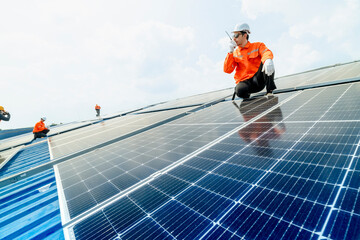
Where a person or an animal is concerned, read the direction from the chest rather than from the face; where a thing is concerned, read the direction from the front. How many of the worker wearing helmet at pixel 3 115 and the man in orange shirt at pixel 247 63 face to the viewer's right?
1

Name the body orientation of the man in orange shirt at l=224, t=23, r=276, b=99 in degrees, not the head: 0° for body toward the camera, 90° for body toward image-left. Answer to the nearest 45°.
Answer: approximately 45°

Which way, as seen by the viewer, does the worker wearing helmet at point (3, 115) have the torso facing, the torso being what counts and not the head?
to the viewer's right

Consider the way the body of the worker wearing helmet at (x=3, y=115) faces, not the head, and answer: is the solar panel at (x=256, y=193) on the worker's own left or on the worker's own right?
on the worker's own right

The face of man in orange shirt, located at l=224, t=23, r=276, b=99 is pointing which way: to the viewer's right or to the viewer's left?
to the viewer's left
